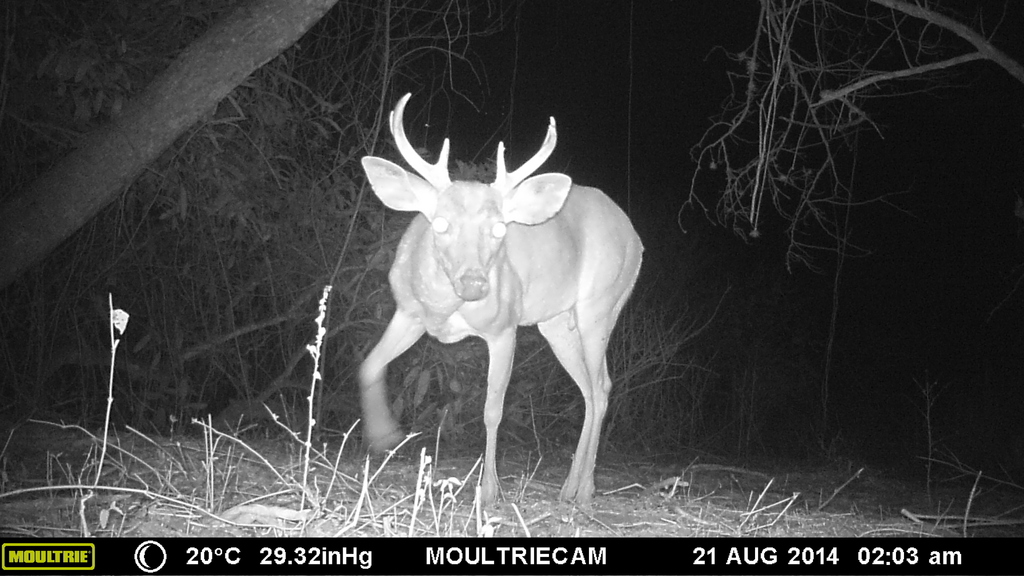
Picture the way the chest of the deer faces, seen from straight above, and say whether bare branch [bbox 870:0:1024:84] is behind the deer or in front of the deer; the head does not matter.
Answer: behind

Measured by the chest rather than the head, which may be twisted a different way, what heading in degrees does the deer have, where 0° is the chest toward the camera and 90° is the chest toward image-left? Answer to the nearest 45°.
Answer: approximately 45°

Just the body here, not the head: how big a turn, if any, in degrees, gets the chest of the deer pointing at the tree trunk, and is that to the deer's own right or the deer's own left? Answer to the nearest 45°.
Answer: approximately 45° to the deer's own right

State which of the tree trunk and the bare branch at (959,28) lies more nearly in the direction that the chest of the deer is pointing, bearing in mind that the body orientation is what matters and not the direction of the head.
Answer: the tree trunk
